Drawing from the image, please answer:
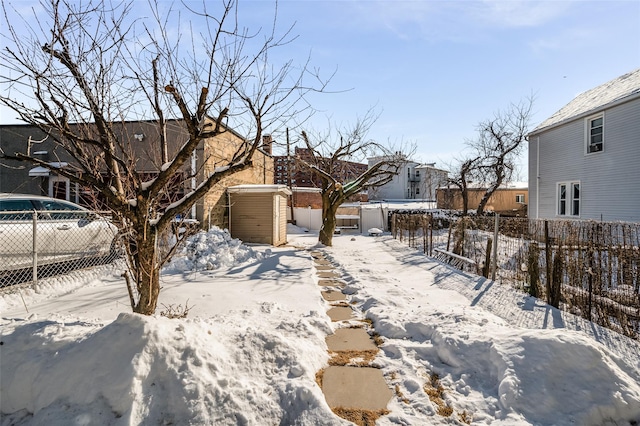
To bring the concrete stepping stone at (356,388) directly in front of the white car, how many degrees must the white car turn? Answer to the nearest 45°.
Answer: approximately 90° to its right

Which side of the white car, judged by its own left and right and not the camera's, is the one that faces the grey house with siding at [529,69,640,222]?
front

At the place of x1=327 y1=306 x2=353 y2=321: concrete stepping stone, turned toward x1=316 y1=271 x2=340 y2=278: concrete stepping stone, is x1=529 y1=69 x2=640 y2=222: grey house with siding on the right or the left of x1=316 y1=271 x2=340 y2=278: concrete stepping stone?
right

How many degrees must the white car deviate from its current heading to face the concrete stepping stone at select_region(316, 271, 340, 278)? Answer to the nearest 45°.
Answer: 0° — it already faces it

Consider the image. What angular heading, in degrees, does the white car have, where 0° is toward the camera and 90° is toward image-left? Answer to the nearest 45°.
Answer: approximately 270°

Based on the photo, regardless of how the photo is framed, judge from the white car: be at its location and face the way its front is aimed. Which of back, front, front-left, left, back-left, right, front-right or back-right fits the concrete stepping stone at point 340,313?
front-right

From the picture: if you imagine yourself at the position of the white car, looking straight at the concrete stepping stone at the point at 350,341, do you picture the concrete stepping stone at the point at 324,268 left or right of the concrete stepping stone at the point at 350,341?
left

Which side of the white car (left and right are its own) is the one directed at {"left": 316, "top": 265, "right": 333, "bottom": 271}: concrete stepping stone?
front

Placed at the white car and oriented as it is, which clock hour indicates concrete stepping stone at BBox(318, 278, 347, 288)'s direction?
The concrete stepping stone is roughly at 1 o'clock from the white car.
